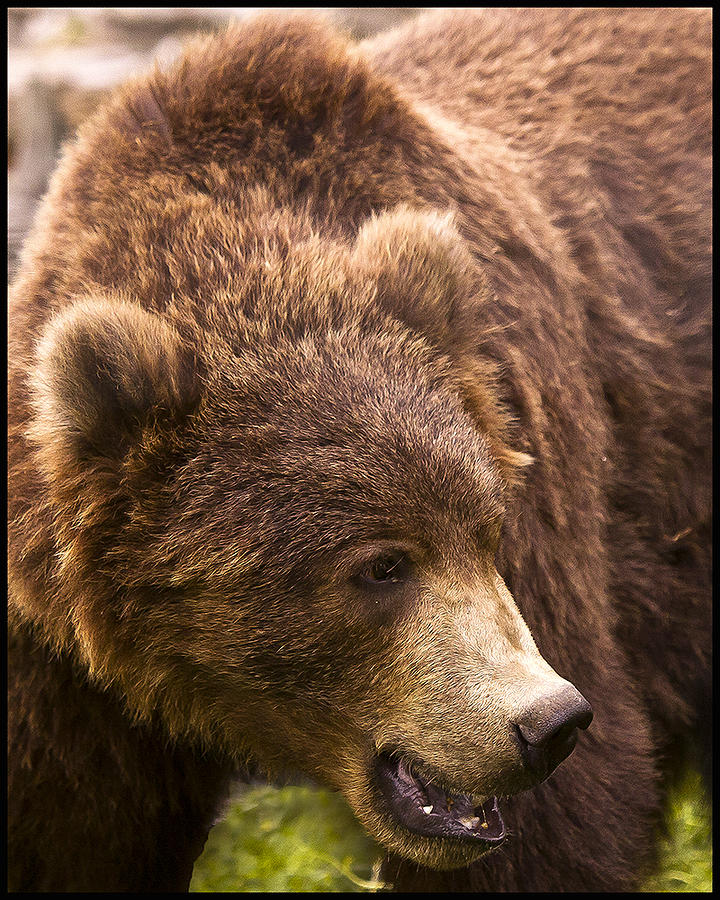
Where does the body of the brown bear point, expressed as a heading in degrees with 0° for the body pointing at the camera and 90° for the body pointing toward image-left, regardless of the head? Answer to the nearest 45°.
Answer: approximately 45°
